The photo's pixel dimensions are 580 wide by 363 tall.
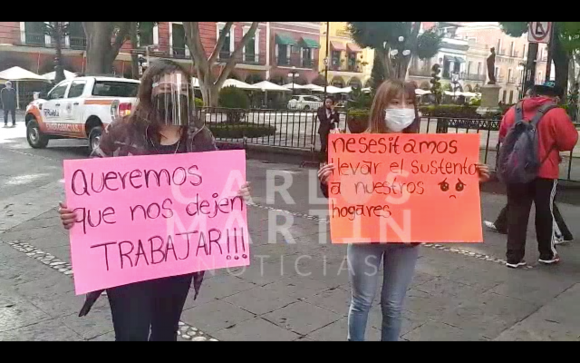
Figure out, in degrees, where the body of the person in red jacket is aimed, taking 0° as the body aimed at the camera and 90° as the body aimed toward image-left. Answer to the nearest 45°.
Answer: approximately 225°

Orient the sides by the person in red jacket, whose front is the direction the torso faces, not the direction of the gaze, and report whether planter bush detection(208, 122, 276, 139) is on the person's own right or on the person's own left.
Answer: on the person's own left

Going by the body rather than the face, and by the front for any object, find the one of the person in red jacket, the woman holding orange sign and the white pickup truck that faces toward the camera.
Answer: the woman holding orange sign

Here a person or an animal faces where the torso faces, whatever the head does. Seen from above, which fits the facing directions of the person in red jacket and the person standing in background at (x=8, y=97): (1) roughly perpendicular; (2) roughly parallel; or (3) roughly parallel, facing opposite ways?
roughly perpendicular

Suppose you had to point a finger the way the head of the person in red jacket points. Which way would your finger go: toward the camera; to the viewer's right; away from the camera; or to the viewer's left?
away from the camera

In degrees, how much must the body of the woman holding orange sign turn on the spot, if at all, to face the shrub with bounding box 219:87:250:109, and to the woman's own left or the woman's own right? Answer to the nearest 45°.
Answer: approximately 180°

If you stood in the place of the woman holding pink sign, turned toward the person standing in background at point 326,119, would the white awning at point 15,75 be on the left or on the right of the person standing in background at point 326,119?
left

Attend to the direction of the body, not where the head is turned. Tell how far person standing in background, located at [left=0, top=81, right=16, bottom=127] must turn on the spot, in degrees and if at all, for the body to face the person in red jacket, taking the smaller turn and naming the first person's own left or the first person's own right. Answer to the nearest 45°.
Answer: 0° — they already face them

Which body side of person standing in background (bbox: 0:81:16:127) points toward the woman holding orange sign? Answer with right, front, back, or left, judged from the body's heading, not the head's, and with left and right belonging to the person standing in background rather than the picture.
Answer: front

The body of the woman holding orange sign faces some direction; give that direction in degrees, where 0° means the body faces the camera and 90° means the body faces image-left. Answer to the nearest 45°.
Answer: approximately 0°
